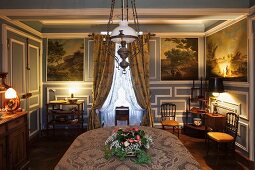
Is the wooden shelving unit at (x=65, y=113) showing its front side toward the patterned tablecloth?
yes

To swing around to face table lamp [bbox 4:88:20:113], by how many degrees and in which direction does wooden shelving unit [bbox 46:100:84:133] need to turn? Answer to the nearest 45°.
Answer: approximately 45° to its right

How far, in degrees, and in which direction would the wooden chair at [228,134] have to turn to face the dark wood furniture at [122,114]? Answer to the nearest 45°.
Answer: approximately 45° to its right

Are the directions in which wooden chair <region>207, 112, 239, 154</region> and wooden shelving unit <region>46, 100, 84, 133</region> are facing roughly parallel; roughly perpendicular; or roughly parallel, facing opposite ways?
roughly perpendicular

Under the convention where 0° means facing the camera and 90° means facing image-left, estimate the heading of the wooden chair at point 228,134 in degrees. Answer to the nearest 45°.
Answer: approximately 45°

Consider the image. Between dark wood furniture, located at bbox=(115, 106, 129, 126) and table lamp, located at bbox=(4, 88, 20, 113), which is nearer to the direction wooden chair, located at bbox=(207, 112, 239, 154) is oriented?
the table lamp

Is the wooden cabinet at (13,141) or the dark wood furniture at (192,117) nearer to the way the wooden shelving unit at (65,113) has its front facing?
the wooden cabinet

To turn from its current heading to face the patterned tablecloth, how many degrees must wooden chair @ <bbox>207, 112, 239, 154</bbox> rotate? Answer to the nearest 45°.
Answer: approximately 45° to its left

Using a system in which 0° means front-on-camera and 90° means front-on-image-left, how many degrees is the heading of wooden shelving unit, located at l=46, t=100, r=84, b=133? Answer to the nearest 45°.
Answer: approximately 0°
